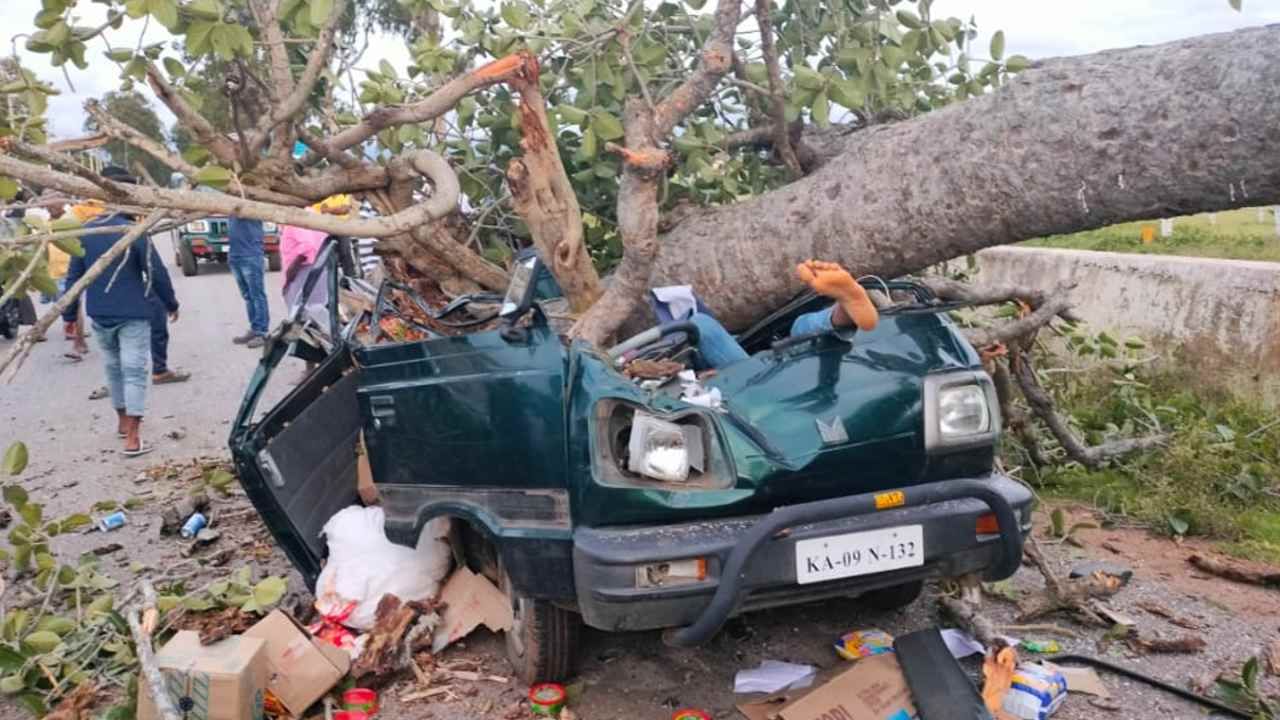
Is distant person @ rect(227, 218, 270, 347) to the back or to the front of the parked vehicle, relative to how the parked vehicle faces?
to the front

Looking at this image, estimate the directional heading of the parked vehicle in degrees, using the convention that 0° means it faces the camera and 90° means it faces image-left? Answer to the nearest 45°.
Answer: approximately 0°

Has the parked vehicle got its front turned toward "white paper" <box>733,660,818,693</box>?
yes

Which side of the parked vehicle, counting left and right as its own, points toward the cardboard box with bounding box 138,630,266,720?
front

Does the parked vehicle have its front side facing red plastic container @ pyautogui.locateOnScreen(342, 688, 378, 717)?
yes

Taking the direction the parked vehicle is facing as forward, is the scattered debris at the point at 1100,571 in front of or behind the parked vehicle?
in front

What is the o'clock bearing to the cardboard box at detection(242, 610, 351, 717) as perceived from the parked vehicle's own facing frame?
The cardboard box is roughly at 12 o'clock from the parked vehicle.

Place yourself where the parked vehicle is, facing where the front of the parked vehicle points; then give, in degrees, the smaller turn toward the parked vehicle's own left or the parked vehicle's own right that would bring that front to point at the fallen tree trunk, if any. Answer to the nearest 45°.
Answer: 0° — it already faces it
